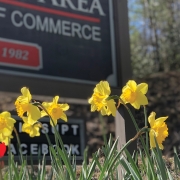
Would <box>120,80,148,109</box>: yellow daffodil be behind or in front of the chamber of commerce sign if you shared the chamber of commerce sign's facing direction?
in front

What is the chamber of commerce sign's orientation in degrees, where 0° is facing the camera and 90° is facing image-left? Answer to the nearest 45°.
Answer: approximately 315°

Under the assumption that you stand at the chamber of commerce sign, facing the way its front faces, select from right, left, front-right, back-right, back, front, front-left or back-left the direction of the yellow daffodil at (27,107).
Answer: front-right
